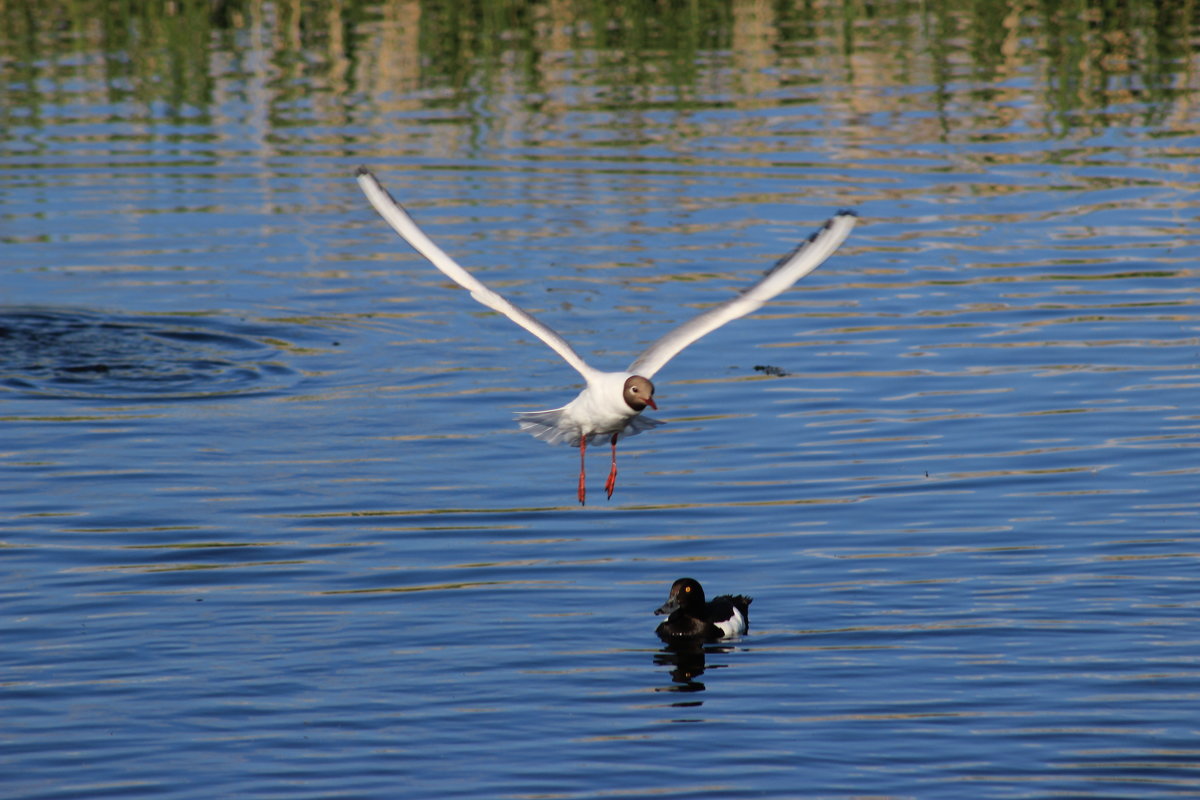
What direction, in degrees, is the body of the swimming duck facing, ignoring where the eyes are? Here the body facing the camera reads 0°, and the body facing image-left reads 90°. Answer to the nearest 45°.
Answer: approximately 45°
